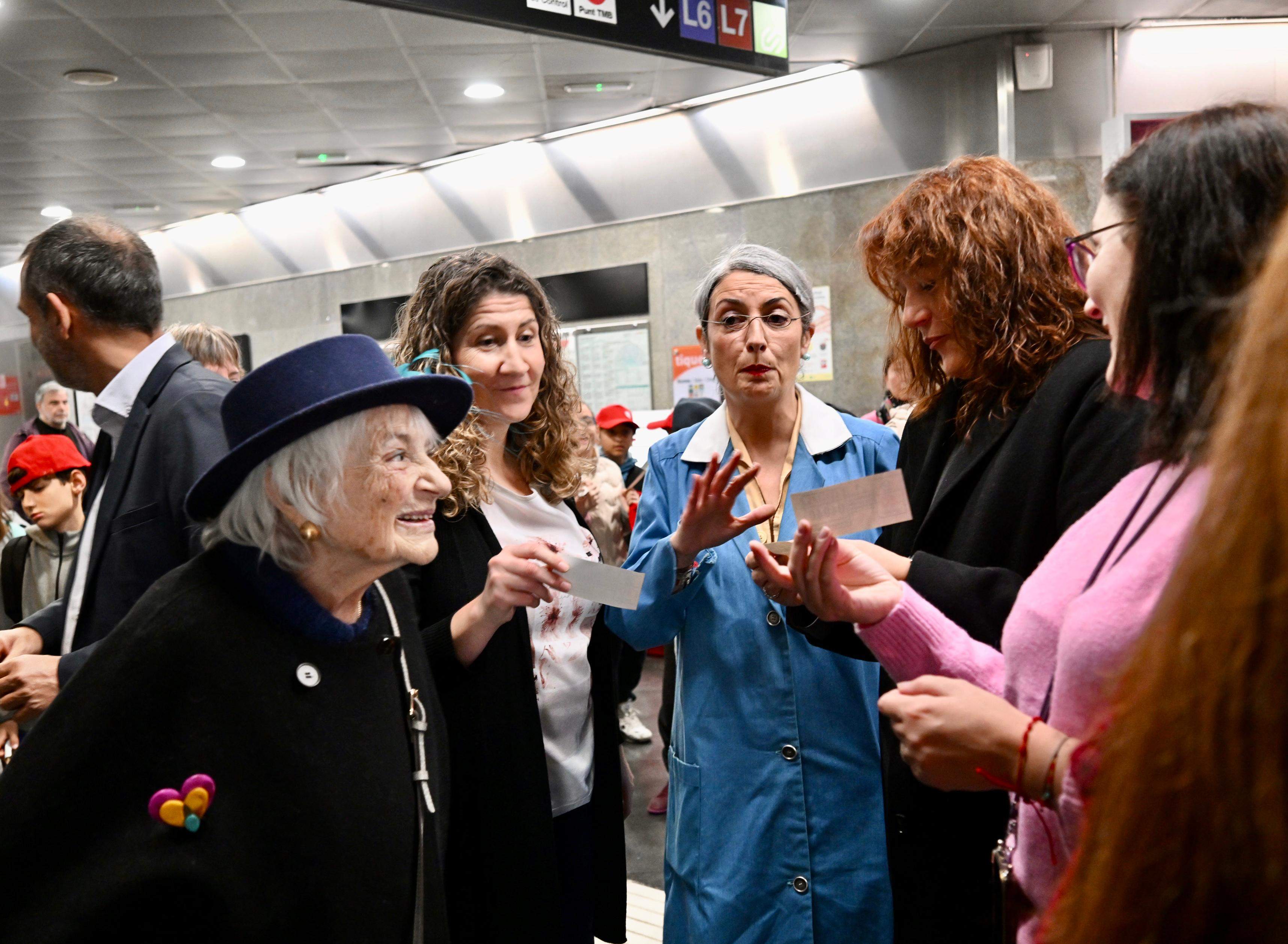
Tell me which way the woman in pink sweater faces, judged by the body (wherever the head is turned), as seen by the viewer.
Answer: to the viewer's left

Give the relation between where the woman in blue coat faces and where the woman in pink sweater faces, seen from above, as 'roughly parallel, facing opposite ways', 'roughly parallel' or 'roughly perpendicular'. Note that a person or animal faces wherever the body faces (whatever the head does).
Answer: roughly perpendicular

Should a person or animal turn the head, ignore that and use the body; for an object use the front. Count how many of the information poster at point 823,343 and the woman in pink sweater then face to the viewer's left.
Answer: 1

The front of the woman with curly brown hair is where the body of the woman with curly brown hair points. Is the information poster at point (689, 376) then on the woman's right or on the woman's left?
on the woman's left

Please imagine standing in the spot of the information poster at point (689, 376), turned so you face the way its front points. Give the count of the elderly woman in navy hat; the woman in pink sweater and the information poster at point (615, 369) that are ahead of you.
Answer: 2

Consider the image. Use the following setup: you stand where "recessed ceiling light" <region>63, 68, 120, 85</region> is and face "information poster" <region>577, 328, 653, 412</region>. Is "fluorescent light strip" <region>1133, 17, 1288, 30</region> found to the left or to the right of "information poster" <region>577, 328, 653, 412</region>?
right

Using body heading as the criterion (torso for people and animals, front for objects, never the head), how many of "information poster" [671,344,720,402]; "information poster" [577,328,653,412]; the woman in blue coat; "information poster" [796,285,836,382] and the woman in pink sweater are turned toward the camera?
4

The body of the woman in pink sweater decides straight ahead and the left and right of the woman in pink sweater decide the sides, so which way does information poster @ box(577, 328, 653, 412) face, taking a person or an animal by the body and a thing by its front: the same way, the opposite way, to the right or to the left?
to the left

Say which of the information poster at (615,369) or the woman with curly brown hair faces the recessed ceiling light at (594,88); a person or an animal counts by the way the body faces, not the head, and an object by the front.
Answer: the information poster

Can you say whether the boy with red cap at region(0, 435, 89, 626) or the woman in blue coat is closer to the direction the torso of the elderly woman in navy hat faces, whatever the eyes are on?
the woman in blue coat

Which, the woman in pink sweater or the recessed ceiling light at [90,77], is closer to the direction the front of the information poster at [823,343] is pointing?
the woman in pink sweater

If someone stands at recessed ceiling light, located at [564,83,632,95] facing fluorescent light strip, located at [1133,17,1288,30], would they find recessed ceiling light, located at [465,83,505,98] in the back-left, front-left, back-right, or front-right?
back-right

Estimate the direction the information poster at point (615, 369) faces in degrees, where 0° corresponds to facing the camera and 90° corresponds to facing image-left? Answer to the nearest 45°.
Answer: approximately 0°
